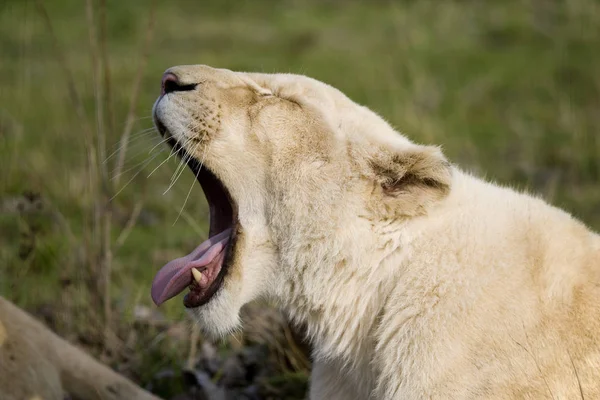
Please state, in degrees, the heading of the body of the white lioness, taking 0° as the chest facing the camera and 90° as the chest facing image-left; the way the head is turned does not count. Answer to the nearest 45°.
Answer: approximately 90°
